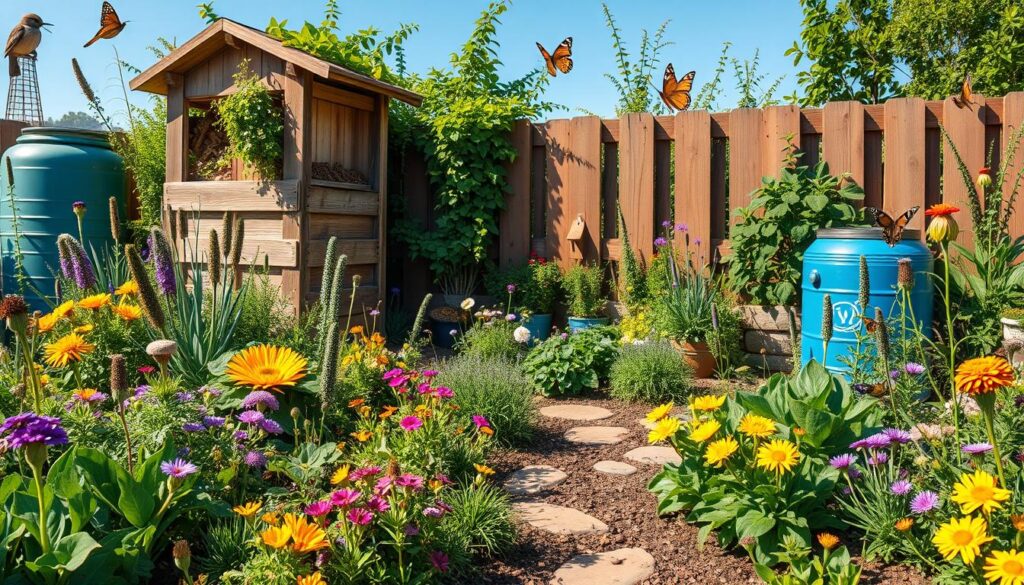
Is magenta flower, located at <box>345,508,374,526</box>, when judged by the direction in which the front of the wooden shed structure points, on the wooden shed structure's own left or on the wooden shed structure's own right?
on the wooden shed structure's own left

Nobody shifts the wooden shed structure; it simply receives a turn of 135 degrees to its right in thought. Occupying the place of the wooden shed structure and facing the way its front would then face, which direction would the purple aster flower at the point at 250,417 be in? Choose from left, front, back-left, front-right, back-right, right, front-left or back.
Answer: back

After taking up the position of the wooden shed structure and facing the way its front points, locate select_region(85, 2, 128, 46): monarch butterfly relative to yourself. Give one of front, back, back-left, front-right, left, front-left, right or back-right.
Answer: right

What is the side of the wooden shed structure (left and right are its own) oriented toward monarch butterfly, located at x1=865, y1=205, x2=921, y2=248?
left

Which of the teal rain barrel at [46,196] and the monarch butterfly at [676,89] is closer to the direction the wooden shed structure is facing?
the teal rain barrel

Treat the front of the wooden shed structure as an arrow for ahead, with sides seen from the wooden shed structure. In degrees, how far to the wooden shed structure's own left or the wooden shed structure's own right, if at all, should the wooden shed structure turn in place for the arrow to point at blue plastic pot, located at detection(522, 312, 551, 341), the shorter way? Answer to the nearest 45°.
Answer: approximately 135° to the wooden shed structure's own left

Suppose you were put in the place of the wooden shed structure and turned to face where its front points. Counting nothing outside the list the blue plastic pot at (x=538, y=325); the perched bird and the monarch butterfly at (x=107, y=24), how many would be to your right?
2

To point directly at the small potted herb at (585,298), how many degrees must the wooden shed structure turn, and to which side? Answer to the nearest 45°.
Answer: approximately 135° to its left

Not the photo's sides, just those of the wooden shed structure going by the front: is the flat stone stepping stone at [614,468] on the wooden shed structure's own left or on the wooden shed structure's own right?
on the wooden shed structure's own left

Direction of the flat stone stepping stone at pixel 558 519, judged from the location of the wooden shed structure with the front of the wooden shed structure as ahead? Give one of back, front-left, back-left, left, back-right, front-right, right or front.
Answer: front-left

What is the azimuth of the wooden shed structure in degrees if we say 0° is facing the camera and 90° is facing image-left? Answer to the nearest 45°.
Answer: approximately 45°

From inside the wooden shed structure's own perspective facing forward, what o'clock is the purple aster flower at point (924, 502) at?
The purple aster flower is roughly at 10 o'clock from the wooden shed structure.

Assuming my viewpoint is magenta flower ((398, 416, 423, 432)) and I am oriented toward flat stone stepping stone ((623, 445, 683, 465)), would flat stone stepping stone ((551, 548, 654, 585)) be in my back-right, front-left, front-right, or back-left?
front-right

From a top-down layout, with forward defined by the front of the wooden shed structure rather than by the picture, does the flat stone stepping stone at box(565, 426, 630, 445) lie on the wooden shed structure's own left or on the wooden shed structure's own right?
on the wooden shed structure's own left

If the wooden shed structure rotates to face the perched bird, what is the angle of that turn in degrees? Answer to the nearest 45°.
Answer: approximately 90° to its right

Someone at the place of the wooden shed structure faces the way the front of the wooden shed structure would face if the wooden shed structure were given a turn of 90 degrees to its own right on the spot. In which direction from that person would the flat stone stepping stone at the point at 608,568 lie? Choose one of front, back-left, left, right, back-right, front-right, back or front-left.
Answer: back-left

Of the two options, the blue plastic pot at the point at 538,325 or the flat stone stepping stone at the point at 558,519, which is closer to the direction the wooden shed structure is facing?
the flat stone stepping stone

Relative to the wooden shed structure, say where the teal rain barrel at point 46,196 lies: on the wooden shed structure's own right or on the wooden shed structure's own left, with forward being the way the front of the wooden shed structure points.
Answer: on the wooden shed structure's own right

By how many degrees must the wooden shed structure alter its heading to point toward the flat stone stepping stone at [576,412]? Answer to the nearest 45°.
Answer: approximately 90° to its left
